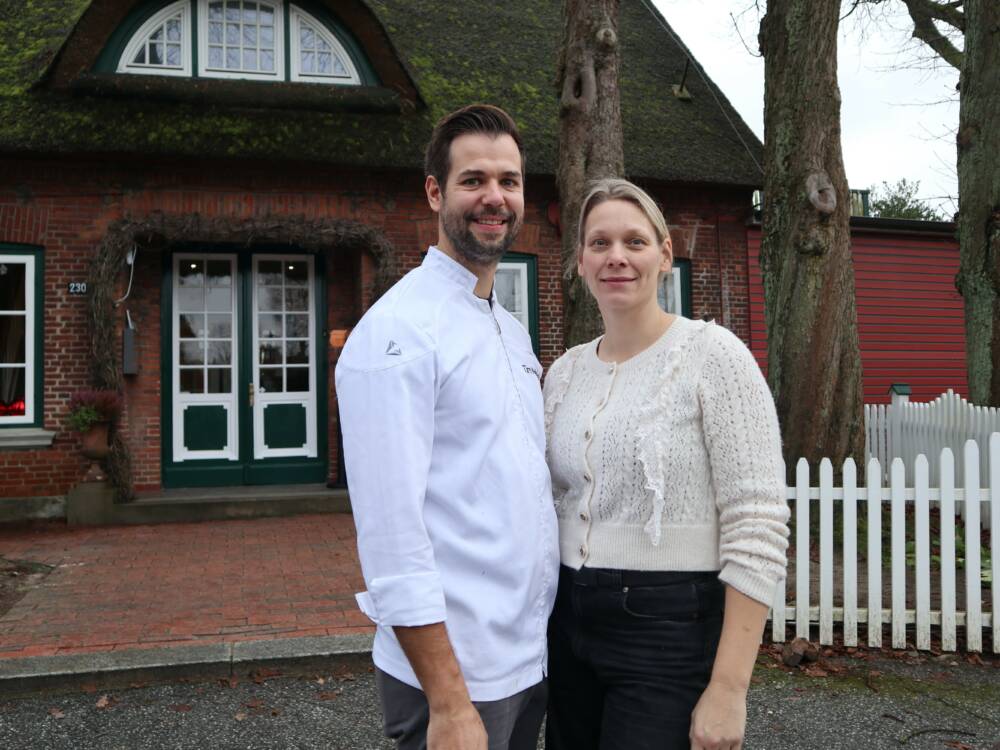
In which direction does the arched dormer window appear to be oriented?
toward the camera

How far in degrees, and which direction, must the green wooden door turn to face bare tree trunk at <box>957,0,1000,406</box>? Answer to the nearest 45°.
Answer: approximately 45° to its left

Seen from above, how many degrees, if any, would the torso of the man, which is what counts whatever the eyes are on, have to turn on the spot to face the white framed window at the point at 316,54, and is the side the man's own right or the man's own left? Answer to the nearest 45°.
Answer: approximately 135° to the man's own left

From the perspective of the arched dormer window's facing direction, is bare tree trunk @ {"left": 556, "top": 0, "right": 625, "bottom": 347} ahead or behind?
ahead

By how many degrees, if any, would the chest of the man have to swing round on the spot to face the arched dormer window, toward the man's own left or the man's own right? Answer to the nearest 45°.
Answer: approximately 135° to the man's own left

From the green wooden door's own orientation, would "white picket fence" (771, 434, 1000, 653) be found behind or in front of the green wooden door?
in front

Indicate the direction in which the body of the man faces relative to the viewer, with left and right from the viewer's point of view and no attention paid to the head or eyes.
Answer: facing the viewer and to the right of the viewer

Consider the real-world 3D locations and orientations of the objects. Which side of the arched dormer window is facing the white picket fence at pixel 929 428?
left

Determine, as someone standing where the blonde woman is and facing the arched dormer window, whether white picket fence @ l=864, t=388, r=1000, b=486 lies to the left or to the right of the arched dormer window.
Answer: right

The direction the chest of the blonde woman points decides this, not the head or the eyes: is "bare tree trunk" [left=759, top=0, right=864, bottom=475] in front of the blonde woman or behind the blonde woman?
behind

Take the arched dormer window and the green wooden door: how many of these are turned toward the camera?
2

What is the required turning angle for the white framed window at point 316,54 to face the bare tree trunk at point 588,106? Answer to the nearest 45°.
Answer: approximately 45° to its left
